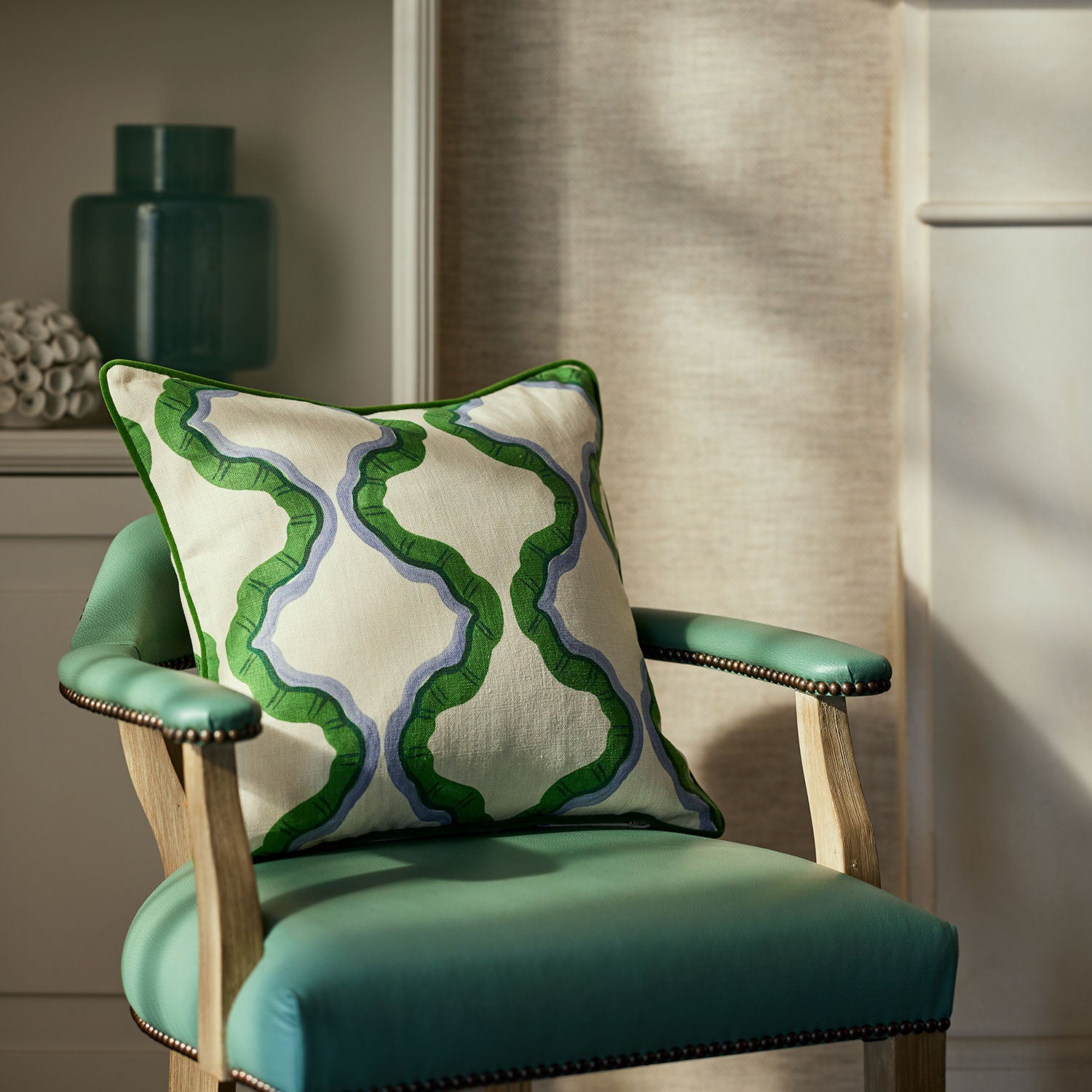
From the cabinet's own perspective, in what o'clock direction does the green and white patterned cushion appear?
The green and white patterned cushion is roughly at 12 o'clock from the cabinet.

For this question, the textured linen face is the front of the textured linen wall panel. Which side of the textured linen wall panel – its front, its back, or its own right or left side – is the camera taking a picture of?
front

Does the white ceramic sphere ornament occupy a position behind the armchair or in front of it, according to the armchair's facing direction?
behind

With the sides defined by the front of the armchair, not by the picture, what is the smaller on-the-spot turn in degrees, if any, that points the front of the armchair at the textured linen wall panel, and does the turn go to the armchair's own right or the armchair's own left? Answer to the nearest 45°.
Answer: approximately 135° to the armchair's own left

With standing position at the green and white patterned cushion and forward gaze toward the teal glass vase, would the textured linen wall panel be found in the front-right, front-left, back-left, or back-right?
front-right

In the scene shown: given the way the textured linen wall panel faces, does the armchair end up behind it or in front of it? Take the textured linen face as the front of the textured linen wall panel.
in front

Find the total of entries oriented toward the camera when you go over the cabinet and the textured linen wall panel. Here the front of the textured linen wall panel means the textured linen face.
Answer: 2

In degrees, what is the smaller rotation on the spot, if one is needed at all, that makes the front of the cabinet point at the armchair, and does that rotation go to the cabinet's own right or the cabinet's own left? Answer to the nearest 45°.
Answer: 0° — it already faces it

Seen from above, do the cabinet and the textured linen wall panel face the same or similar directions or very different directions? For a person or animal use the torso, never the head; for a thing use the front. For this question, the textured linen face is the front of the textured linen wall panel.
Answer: same or similar directions

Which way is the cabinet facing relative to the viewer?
toward the camera

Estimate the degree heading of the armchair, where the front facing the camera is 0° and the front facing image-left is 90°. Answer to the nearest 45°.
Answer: approximately 315°
